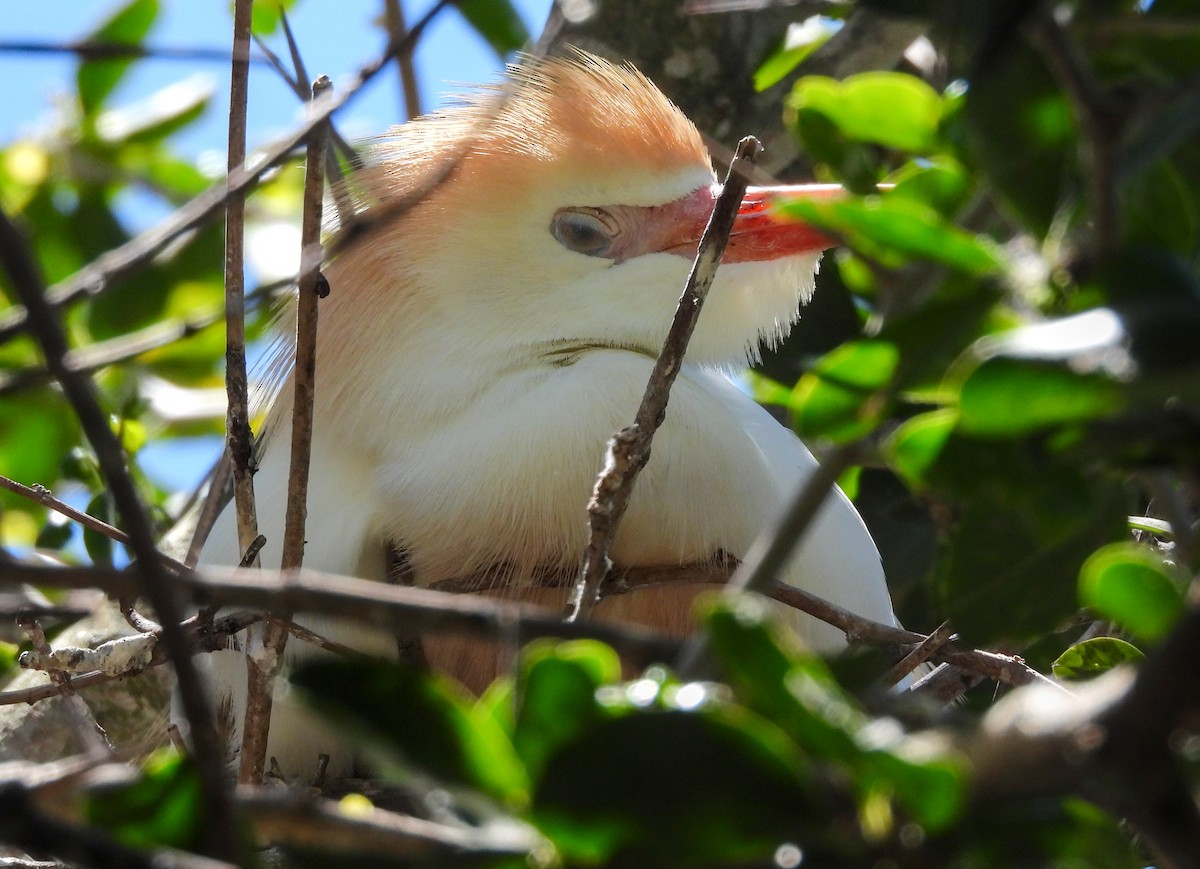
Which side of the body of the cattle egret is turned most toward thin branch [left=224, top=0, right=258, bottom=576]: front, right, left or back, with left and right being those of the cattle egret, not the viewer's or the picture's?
right

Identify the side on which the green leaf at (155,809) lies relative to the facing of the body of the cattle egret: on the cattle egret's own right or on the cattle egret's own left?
on the cattle egret's own right

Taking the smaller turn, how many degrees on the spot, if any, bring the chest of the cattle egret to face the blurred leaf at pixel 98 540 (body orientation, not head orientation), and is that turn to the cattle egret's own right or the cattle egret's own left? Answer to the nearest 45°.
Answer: approximately 135° to the cattle egret's own right

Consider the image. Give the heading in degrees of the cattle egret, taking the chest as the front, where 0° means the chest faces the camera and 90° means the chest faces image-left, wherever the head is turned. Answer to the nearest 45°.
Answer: approximately 315°
